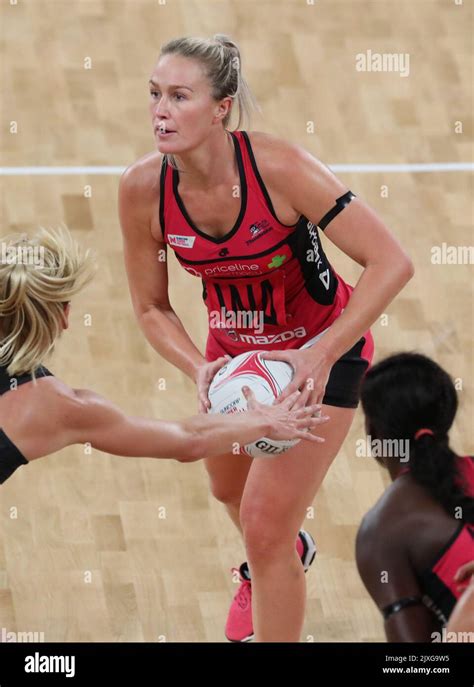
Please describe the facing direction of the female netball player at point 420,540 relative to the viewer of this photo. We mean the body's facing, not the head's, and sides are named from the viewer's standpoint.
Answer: facing away from the viewer and to the left of the viewer

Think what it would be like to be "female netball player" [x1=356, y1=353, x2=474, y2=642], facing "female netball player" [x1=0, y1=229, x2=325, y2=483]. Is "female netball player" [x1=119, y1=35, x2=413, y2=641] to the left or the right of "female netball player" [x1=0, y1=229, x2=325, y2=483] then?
right

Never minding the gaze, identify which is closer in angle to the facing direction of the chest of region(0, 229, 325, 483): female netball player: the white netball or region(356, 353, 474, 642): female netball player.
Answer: the white netball

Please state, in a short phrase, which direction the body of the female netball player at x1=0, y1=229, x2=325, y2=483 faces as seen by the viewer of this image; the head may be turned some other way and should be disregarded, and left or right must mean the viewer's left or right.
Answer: facing away from the viewer and to the right of the viewer

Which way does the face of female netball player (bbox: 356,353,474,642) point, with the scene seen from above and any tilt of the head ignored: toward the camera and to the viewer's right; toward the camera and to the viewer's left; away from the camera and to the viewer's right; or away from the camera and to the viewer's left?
away from the camera and to the viewer's left

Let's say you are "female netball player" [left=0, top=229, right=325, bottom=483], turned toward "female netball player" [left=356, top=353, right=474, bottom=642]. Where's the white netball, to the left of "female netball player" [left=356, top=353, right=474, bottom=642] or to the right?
left

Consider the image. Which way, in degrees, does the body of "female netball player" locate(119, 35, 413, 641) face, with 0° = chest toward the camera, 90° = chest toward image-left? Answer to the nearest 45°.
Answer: approximately 45°

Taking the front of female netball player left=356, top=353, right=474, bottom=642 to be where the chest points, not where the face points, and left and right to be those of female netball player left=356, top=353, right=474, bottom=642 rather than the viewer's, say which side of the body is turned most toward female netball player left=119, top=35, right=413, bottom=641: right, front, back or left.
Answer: front

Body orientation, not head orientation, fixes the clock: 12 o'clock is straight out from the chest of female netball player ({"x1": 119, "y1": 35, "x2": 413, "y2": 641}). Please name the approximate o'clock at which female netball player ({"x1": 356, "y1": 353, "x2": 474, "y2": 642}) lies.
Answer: female netball player ({"x1": 356, "y1": 353, "x2": 474, "y2": 642}) is roughly at 10 o'clock from female netball player ({"x1": 119, "y1": 35, "x2": 413, "y2": 641}).

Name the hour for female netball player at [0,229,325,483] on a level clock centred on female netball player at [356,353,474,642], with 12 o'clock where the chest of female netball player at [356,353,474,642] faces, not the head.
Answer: female netball player at [0,229,325,483] is roughly at 11 o'clock from female netball player at [356,353,474,642].

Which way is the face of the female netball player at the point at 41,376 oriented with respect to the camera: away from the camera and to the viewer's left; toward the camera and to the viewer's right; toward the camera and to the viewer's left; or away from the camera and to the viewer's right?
away from the camera and to the viewer's right

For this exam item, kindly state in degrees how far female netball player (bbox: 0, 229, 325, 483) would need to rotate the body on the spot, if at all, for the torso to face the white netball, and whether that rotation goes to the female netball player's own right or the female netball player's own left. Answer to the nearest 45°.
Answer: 0° — they already face it
